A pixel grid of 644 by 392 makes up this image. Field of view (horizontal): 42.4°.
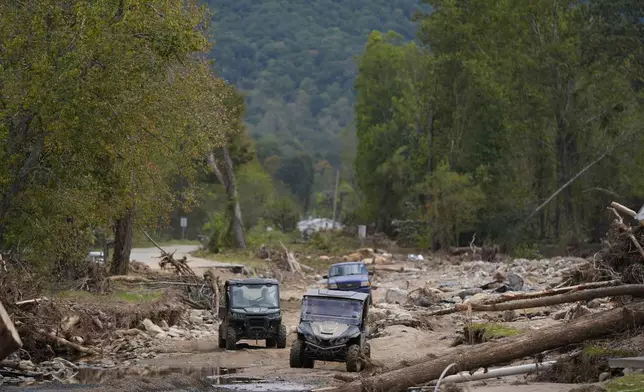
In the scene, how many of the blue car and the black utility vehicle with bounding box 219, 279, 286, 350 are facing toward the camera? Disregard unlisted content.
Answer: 2

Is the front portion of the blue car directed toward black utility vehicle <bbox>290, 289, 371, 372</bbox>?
yes

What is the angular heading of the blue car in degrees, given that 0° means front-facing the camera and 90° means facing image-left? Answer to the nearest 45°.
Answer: approximately 0°

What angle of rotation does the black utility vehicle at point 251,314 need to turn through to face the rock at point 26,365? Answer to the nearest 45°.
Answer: approximately 45° to its right

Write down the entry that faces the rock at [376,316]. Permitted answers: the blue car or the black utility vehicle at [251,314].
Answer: the blue car

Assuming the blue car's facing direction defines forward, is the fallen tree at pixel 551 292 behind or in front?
in front

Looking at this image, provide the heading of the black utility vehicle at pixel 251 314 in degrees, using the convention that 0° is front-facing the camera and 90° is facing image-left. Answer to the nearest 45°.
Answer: approximately 0°

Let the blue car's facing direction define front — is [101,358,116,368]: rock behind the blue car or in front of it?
in front

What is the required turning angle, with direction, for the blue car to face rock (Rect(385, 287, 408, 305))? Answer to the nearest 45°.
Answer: approximately 90° to its left

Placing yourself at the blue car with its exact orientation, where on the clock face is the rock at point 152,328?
The rock is roughly at 1 o'clock from the blue car.
